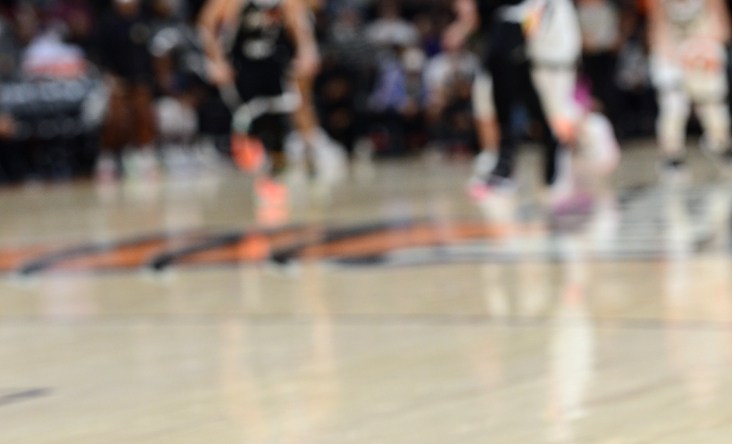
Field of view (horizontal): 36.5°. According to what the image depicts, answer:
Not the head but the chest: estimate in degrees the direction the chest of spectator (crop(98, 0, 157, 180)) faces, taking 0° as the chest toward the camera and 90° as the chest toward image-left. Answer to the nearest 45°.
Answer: approximately 0°

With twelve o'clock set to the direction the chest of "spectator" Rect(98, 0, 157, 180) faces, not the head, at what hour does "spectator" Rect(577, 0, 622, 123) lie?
"spectator" Rect(577, 0, 622, 123) is roughly at 9 o'clock from "spectator" Rect(98, 0, 157, 180).
